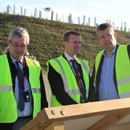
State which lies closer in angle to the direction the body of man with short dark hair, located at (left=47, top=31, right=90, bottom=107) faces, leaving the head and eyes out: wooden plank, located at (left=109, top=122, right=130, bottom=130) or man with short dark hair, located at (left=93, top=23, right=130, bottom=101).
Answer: the wooden plank

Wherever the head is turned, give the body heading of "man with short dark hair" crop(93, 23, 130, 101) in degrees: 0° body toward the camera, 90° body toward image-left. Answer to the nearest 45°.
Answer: approximately 45°

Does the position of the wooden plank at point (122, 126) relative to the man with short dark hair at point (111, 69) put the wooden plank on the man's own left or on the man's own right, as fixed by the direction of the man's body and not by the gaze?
on the man's own left

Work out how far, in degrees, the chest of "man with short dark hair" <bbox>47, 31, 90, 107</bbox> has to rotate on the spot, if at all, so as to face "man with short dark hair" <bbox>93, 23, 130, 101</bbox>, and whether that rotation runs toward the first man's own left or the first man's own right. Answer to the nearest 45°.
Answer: approximately 45° to the first man's own left

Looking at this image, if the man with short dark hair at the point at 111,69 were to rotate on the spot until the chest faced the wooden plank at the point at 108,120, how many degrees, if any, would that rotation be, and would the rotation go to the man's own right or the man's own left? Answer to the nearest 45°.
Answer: approximately 45° to the man's own left

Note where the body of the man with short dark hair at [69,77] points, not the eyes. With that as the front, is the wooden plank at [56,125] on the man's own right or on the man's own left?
on the man's own right

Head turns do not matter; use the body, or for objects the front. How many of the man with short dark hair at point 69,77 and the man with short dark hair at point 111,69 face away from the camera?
0

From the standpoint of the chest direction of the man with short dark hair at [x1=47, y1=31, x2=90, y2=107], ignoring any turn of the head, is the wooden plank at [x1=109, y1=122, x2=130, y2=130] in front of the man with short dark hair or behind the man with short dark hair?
in front

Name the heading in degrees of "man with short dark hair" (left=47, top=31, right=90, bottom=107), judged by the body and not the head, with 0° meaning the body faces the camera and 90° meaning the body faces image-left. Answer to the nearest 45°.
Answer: approximately 315°

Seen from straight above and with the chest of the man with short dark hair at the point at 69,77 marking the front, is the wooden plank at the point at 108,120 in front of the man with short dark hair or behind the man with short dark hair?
in front
